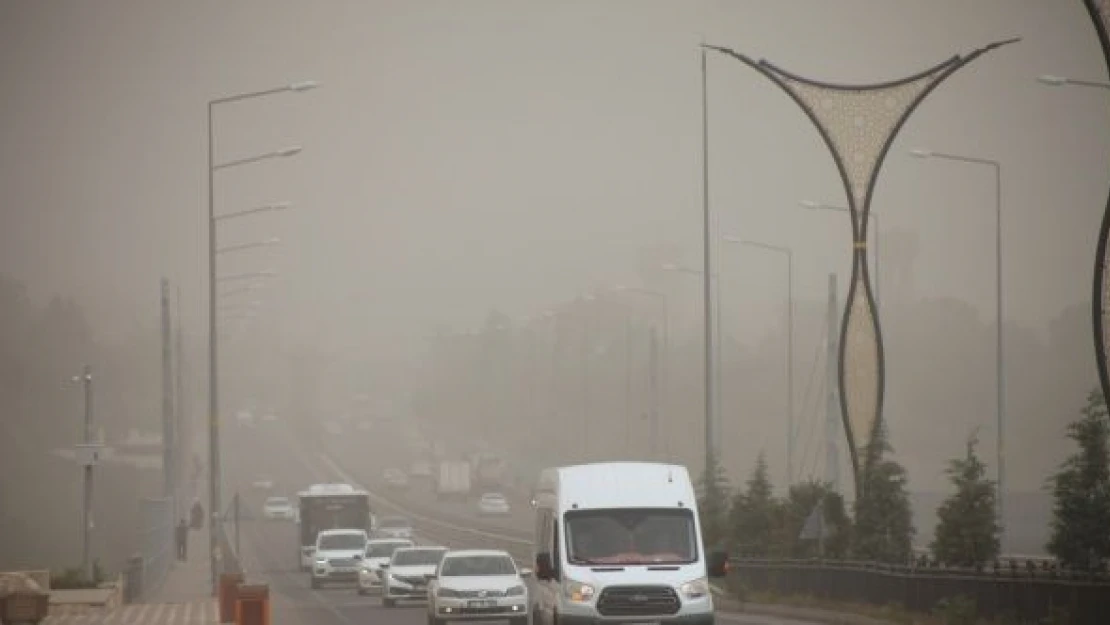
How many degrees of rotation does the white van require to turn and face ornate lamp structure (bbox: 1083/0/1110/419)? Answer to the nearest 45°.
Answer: approximately 90° to its left

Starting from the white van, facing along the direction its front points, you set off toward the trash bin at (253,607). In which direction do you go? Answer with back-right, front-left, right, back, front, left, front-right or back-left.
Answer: back-right

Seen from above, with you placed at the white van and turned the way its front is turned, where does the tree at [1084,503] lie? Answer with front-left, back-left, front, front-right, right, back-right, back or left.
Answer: back-left

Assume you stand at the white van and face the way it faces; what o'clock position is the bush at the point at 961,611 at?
The bush is roughly at 8 o'clock from the white van.

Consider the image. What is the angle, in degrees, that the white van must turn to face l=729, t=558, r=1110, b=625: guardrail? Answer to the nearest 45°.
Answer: approximately 90° to its left

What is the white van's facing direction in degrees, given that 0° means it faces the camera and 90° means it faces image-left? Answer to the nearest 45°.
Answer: approximately 0°
